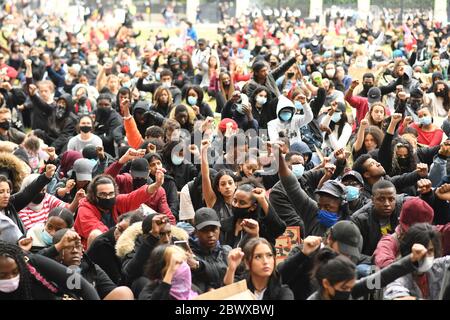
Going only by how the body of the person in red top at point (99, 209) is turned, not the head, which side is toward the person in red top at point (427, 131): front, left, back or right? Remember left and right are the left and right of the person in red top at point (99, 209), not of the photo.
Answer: left

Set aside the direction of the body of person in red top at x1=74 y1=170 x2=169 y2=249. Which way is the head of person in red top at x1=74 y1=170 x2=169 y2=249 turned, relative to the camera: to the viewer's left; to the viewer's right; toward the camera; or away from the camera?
toward the camera
